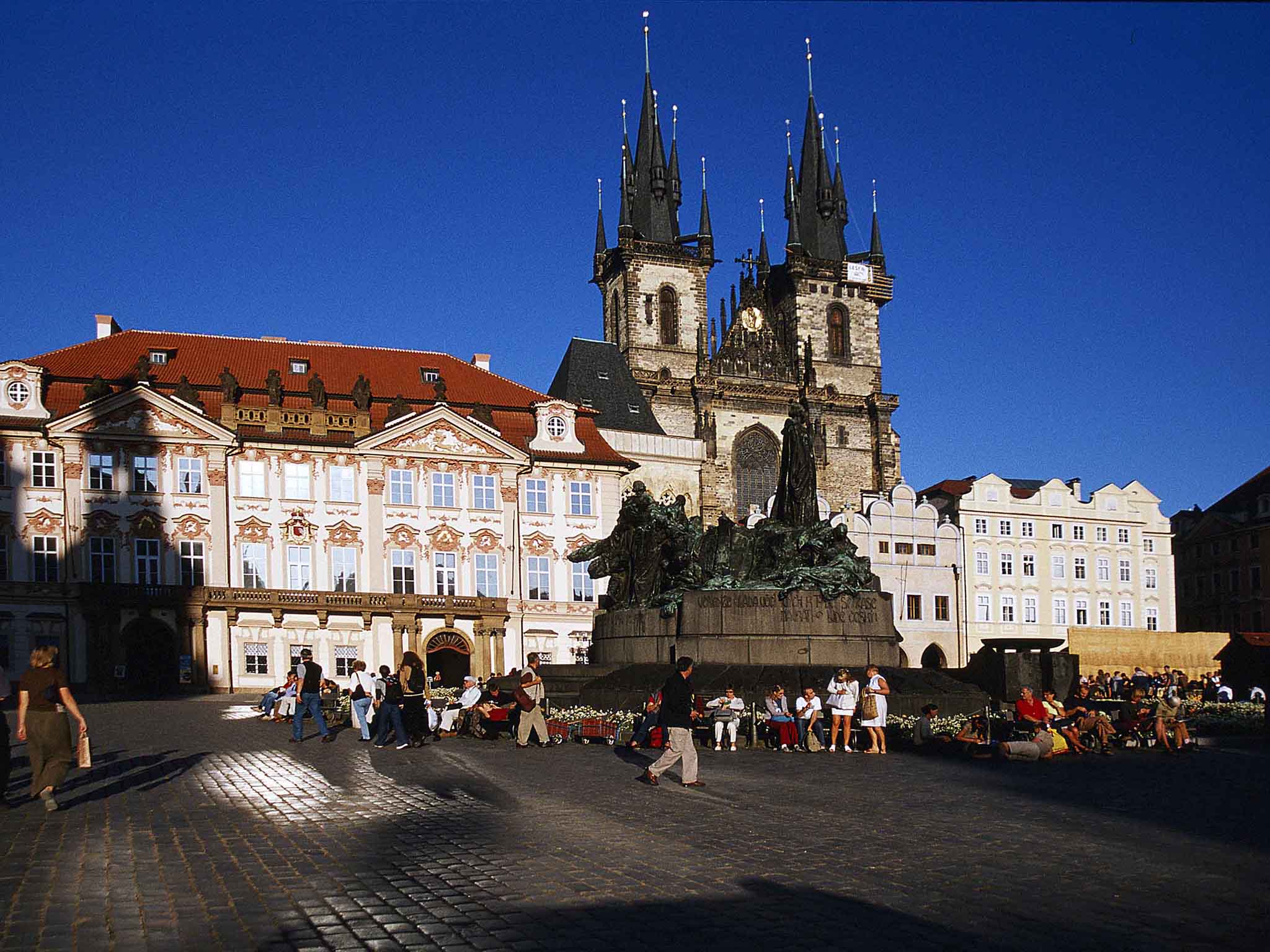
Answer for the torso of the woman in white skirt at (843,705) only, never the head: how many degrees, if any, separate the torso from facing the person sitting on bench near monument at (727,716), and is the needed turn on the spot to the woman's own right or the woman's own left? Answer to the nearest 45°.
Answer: approximately 90° to the woman's own right

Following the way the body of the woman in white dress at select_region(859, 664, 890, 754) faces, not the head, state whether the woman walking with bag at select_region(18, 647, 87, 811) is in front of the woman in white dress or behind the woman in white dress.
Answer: in front

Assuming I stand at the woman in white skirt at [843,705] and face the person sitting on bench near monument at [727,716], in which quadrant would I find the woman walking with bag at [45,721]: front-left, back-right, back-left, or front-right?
front-left

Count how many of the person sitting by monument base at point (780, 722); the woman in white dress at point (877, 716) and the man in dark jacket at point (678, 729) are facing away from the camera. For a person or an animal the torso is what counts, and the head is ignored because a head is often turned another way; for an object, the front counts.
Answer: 0

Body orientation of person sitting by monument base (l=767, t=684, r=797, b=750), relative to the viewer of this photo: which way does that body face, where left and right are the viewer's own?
facing the viewer and to the right of the viewer

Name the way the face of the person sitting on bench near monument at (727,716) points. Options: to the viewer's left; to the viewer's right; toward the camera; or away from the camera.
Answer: toward the camera

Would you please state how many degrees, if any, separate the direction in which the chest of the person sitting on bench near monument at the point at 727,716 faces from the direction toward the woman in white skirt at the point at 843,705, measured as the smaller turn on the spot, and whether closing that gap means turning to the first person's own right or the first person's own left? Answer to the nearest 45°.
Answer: approximately 90° to the first person's own left

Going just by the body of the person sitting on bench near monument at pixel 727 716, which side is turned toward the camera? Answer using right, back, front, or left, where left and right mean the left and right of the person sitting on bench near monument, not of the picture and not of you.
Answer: front

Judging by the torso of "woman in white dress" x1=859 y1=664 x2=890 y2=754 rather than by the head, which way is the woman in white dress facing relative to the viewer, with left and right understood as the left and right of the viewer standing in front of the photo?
facing the viewer and to the left of the viewer
